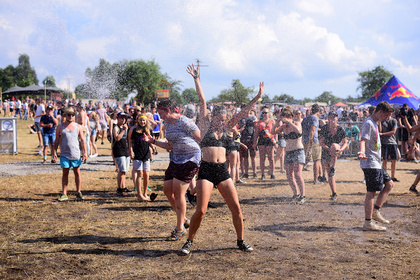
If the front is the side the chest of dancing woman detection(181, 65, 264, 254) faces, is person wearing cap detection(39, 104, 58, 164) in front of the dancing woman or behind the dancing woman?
behind

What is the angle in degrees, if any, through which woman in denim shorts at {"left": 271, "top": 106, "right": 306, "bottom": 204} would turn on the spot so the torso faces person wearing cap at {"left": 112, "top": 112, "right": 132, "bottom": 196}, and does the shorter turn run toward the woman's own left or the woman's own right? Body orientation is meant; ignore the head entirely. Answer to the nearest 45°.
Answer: approximately 45° to the woman's own right

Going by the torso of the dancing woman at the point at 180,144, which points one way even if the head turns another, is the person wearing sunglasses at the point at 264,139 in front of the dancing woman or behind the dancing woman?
behind

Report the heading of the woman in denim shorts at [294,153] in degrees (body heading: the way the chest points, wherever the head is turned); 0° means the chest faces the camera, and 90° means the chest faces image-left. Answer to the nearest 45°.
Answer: approximately 45°

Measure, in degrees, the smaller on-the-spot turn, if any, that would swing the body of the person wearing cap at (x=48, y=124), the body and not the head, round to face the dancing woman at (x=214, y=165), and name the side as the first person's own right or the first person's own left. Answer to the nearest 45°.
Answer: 0° — they already face them

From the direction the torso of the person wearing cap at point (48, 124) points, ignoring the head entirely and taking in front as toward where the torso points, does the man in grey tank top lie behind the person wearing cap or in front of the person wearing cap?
in front
